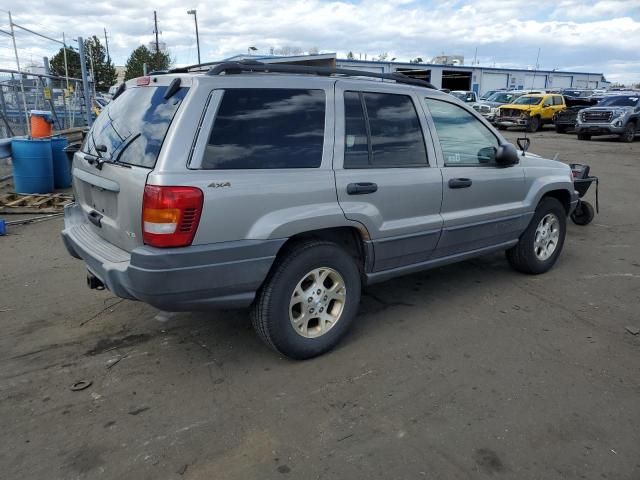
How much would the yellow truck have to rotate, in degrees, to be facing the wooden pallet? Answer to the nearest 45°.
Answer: approximately 45° to its left

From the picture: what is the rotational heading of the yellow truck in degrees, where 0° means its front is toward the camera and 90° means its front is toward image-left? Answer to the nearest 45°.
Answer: approximately 45°

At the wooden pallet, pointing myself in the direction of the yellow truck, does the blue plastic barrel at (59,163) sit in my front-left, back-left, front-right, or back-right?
front-left

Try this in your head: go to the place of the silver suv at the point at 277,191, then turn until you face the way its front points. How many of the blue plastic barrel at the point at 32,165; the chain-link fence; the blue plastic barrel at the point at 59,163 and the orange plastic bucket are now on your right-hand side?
0

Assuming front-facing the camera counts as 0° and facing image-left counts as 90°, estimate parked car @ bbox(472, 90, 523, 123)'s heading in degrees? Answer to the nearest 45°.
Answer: approximately 45°

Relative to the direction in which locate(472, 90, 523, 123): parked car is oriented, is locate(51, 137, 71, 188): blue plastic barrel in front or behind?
in front

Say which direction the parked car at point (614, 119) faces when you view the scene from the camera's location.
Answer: facing the viewer and to the left of the viewer

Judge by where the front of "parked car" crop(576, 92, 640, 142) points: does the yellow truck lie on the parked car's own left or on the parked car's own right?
on the parked car's own right

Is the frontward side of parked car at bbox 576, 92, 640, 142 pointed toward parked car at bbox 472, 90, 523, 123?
no

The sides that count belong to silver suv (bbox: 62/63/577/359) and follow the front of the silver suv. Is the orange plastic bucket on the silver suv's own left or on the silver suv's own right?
on the silver suv's own left

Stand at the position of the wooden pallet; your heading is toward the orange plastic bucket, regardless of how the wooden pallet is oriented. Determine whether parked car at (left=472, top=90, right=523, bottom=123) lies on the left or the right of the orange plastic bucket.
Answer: right

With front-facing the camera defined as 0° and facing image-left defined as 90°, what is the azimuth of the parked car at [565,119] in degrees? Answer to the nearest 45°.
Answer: approximately 45°

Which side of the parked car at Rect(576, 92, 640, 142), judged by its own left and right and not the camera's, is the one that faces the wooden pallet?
front

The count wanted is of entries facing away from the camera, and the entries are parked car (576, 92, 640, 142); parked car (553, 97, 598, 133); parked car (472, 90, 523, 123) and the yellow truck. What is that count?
0

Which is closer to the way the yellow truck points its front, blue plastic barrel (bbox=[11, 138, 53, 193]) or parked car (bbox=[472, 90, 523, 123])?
the blue plastic barrel

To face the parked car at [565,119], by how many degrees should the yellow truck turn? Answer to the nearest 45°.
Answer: approximately 90° to its left

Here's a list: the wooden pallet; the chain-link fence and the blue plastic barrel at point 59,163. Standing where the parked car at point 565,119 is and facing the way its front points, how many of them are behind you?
0
